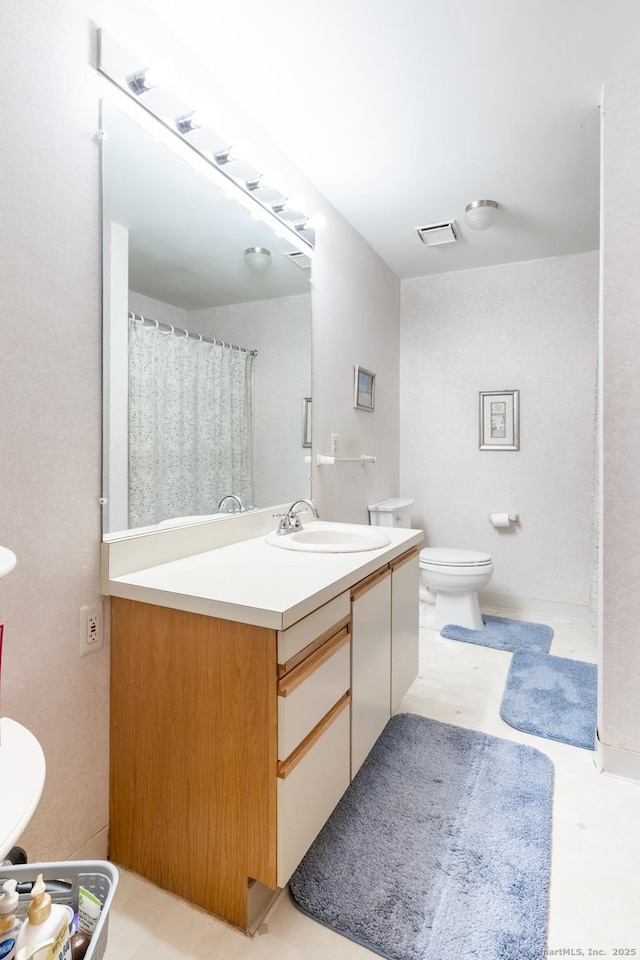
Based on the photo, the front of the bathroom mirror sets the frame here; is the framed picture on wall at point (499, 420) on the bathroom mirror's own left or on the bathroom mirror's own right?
on the bathroom mirror's own left

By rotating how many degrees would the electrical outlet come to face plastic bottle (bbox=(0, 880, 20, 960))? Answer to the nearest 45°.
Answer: approximately 45° to its right

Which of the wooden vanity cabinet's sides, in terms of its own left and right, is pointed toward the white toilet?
left

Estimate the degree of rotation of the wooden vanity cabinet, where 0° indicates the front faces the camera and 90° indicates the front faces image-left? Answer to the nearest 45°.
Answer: approximately 315°

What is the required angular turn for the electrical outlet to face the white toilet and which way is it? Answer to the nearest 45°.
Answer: approximately 90° to its left

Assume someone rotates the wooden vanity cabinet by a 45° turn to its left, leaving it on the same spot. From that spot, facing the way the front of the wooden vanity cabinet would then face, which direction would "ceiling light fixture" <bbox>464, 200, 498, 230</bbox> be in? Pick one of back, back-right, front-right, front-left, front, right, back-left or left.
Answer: front-left

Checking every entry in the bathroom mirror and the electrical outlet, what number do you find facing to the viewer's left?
0

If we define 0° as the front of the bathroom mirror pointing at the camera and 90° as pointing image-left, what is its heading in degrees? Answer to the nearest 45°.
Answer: approximately 315°
